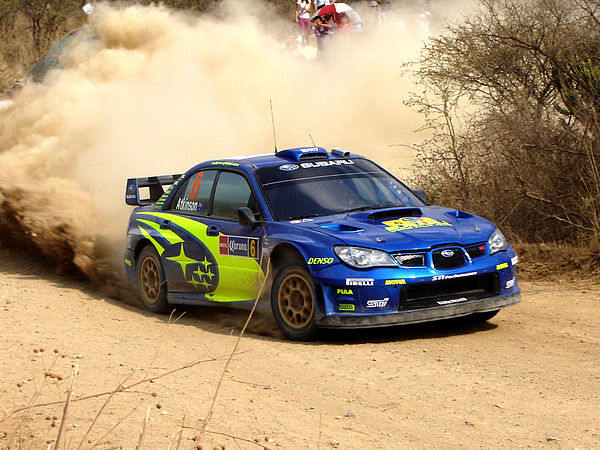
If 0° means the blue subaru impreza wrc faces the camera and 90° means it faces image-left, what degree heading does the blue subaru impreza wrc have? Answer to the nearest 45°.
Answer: approximately 315°

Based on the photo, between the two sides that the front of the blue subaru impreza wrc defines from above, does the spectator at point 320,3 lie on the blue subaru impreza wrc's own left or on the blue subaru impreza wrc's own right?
on the blue subaru impreza wrc's own left

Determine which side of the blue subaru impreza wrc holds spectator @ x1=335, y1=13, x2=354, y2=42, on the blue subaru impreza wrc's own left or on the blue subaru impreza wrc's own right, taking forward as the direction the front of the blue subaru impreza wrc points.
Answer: on the blue subaru impreza wrc's own left

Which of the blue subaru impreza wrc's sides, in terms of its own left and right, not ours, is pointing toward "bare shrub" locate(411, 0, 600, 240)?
left

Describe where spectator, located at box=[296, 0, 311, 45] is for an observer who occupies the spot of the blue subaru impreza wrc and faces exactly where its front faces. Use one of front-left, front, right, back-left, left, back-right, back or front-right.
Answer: back-left
